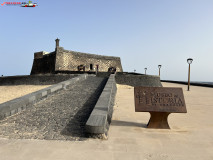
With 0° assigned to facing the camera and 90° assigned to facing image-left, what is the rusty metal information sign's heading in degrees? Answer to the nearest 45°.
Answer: approximately 0°

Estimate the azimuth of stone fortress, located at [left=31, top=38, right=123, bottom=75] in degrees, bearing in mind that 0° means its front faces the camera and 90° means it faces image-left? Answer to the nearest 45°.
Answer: approximately 315°

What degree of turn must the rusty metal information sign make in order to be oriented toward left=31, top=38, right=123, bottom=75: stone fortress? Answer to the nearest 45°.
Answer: approximately 135° to its right

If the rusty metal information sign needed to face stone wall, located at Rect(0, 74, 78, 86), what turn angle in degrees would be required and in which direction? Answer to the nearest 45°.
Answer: approximately 135° to its right

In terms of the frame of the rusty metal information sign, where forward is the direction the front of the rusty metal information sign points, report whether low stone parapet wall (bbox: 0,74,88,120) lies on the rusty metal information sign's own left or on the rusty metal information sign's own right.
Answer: on the rusty metal information sign's own right

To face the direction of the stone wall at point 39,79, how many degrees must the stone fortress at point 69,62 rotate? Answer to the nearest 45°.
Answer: approximately 45° to its right
